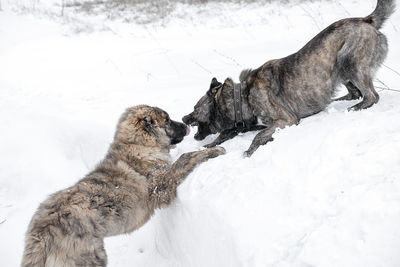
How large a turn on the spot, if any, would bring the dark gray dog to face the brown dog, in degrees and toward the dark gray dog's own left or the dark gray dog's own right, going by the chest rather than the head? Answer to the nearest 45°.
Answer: approximately 45° to the dark gray dog's own left

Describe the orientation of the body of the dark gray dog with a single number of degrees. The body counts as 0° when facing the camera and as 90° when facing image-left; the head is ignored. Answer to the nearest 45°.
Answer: approximately 90°
